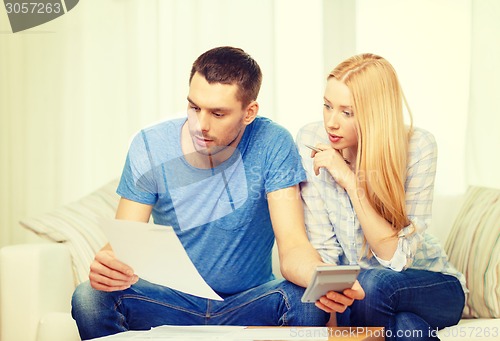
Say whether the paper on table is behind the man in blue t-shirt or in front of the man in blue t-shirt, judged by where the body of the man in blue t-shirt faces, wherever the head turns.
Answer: in front

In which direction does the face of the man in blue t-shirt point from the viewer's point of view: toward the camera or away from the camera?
toward the camera

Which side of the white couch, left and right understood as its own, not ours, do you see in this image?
front

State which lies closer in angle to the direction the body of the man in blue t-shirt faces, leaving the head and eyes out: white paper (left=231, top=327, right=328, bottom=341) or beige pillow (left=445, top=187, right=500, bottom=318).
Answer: the white paper

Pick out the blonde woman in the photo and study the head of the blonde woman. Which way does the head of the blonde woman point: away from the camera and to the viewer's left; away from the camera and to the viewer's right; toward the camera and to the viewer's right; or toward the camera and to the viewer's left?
toward the camera and to the viewer's left

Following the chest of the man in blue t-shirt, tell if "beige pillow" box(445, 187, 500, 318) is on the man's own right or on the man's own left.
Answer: on the man's own left

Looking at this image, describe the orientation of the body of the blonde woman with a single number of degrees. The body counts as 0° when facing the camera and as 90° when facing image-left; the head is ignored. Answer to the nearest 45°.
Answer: approximately 45°

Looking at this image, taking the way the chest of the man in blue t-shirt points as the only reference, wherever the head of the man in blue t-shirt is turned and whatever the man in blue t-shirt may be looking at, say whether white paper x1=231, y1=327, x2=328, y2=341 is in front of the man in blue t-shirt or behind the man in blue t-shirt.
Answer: in front
